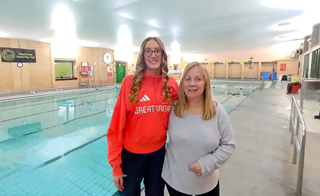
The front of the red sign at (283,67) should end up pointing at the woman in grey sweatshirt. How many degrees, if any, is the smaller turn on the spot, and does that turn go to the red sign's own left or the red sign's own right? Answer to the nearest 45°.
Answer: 0° — it already faces them

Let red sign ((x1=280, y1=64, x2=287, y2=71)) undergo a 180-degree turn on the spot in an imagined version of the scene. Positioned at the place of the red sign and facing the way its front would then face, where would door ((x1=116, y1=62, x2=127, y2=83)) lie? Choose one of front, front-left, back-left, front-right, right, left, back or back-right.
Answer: back-left

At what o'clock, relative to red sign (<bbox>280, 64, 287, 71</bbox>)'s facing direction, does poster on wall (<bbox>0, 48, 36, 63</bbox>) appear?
The poster on wall is roughly at 1 o'clock from the red sign.

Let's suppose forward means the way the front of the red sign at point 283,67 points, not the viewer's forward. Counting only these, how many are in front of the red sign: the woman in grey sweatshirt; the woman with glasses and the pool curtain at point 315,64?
3

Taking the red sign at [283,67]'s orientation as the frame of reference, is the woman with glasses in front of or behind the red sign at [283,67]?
in front

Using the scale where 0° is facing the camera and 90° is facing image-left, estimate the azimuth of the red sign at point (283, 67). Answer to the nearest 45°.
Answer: approximately 0°
